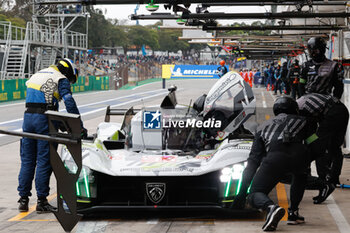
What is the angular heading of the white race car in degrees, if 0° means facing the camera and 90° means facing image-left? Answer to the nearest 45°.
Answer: approximately 0°

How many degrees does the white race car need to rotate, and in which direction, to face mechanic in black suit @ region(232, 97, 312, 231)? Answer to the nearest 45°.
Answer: approximately 45° to its left

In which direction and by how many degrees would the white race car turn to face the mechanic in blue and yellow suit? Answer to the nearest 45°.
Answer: approximately 90° to its right

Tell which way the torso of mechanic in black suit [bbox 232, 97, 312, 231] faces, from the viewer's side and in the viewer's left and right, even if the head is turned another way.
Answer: facing away from the viewer and to the left of the viewer

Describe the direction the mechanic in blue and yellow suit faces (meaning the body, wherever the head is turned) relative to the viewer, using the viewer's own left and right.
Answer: facing away from the viewer and to the right of the viewer
